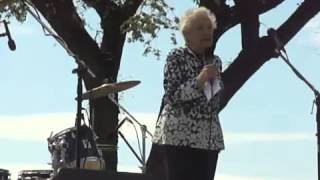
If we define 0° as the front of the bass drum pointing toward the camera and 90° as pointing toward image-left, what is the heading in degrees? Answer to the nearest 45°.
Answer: approximately 315°

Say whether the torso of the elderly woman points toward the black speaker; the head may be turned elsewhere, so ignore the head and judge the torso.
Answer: no

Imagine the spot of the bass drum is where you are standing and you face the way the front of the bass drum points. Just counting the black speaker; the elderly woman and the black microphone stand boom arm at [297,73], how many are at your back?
0

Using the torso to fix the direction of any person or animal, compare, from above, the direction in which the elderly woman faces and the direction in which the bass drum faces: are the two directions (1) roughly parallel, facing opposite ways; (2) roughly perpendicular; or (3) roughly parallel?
roughly parallel

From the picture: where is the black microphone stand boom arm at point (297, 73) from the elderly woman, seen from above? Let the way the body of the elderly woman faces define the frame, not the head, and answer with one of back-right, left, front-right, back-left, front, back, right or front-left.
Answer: left

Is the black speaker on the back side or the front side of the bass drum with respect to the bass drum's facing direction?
on the front side

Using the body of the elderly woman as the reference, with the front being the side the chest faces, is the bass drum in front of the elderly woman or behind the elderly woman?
behind

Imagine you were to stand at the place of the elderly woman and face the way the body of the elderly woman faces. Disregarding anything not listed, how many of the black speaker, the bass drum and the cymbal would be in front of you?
0

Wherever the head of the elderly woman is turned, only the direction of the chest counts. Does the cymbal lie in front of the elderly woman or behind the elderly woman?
behind

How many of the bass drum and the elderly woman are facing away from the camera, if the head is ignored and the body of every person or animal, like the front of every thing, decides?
0
